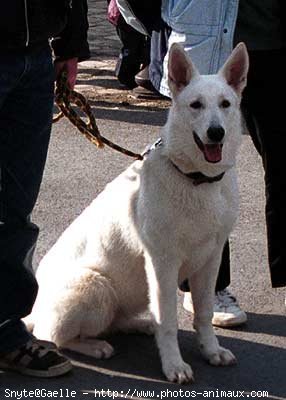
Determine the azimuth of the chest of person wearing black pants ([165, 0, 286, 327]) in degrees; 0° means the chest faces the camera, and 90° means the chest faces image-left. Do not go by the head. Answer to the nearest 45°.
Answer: approximately 315°

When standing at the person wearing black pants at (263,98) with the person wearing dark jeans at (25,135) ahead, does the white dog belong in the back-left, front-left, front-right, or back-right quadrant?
front-left

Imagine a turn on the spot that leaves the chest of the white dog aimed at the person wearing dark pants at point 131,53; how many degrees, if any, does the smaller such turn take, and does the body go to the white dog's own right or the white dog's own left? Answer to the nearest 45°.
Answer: approximately 135° to the white dog's own left

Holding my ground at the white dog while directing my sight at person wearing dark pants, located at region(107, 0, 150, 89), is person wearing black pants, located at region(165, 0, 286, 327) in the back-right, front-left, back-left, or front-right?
front-right

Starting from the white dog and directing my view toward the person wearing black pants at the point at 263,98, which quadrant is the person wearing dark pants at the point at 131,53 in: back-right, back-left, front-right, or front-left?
front-left

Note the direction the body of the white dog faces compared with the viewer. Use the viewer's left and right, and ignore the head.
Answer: facing the viewer and to the right of the viewer

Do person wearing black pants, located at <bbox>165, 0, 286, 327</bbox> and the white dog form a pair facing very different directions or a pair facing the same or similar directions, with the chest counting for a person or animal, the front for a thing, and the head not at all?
same or similar directions

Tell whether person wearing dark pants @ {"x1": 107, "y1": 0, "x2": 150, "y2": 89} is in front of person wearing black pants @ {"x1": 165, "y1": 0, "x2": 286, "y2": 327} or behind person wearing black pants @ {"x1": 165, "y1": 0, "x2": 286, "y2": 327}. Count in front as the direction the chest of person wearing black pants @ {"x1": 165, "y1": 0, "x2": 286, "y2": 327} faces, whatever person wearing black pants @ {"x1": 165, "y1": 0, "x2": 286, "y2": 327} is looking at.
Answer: behind

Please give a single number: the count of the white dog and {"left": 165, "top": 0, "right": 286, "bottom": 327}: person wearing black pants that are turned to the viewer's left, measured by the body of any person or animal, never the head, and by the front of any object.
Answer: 0
